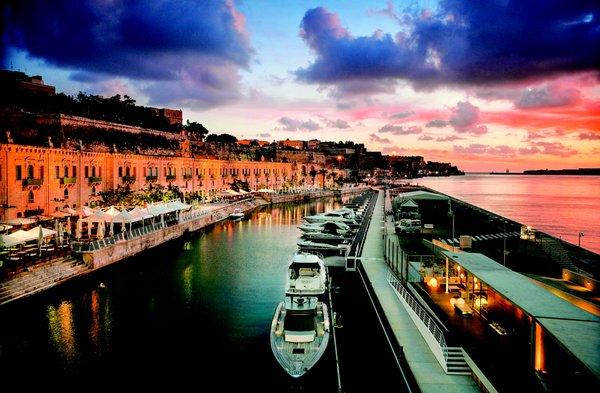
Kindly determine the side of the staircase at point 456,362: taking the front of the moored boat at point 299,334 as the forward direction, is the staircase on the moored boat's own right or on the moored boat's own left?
on the moored boat's own left

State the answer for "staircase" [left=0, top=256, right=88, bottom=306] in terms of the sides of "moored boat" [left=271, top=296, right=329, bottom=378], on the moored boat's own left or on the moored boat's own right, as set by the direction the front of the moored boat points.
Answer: on the moored boat's own right

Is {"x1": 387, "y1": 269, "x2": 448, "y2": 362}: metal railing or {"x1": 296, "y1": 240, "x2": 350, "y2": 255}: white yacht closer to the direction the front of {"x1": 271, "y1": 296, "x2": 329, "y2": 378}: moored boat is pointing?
the metal railing

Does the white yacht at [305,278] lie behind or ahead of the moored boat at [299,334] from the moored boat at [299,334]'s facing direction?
behind

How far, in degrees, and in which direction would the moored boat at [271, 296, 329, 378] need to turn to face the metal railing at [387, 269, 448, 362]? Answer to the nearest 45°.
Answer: approximately 90° to its left
